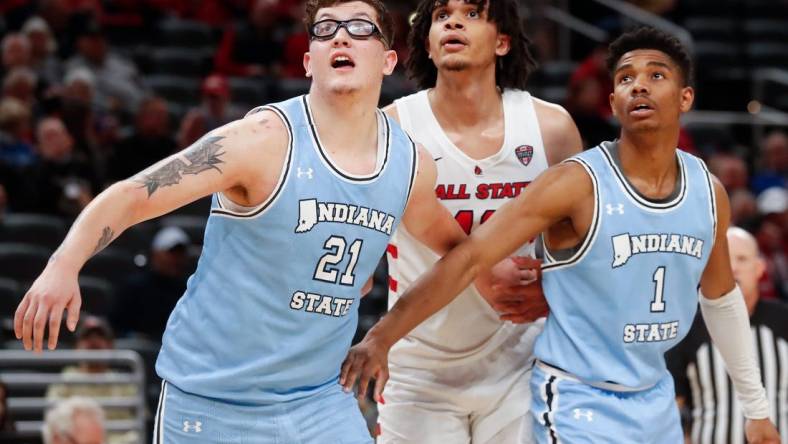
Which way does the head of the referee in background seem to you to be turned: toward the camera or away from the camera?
toward the camera

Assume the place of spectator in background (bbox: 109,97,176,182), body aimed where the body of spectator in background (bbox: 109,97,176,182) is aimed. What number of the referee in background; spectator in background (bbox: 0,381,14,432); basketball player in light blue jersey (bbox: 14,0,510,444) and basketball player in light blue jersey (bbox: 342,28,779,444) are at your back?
0

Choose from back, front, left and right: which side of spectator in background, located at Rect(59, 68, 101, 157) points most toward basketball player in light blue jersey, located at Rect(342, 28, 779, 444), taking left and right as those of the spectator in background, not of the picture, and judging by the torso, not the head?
front

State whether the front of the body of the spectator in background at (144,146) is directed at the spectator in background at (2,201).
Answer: no

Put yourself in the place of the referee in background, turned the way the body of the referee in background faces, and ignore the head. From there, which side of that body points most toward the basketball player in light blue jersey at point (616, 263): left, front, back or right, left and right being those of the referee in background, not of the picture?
front

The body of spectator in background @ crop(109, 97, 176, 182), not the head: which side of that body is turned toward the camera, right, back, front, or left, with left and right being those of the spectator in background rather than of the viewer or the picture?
front

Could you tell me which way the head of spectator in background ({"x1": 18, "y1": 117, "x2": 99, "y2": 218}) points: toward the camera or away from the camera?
toward the camera

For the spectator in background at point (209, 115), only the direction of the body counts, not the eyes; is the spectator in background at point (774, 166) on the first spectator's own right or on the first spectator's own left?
on the first spectator's own left

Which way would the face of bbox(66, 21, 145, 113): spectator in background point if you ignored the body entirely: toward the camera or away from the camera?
toward the camera

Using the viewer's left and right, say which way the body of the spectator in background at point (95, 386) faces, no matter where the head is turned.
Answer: facing the viewer

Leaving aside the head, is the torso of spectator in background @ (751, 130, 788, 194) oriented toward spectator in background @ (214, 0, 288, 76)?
no

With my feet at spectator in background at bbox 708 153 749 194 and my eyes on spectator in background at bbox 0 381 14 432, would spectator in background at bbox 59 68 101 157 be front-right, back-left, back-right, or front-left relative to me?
front-right

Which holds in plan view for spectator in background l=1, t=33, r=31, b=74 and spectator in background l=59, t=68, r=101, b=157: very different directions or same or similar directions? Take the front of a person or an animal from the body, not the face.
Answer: same or similar directions

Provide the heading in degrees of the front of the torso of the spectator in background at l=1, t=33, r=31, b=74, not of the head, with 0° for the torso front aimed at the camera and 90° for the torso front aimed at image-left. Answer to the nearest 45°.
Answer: approximately 0°

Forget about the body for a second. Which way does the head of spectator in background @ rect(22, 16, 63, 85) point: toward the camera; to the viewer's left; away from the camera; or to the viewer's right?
toward the camera
